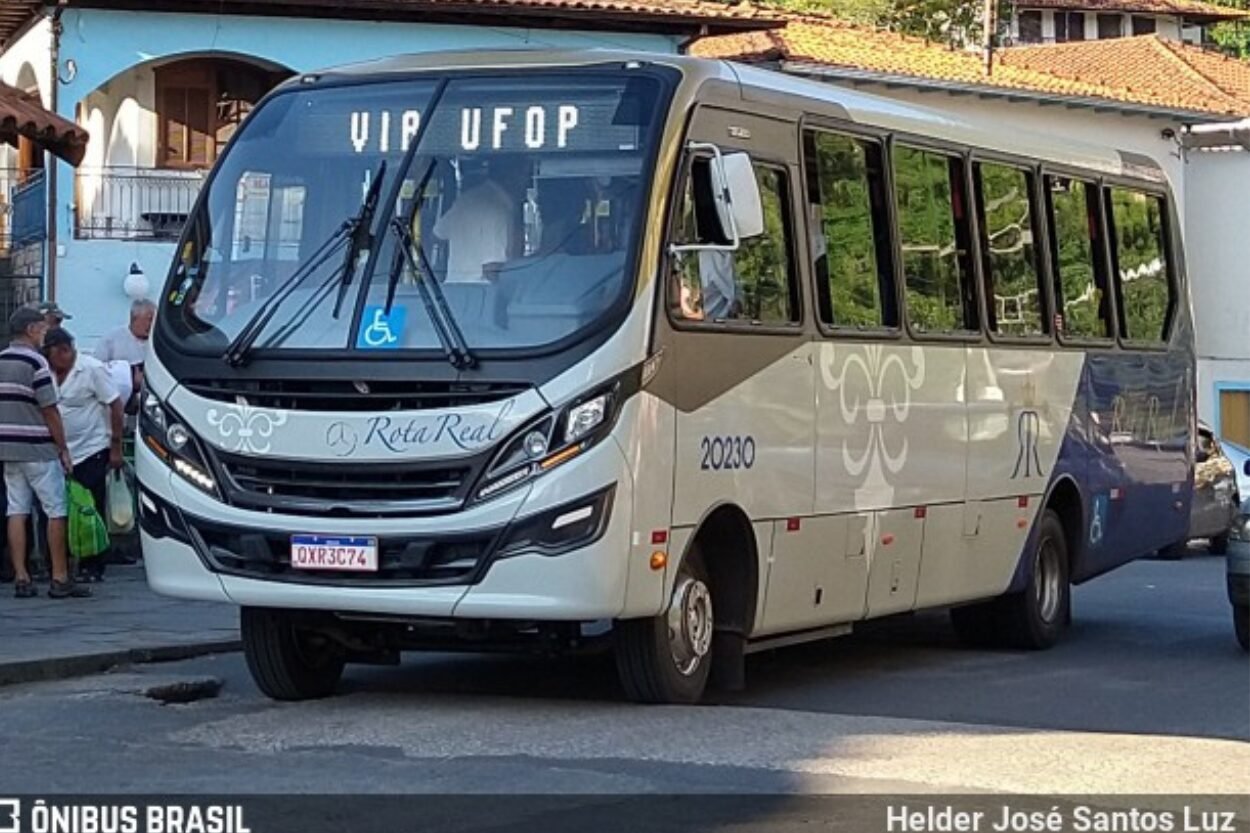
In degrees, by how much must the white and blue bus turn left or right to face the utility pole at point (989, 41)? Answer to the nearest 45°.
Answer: approximately 135° to its right

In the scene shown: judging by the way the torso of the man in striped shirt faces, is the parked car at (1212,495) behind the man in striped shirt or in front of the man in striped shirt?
in front

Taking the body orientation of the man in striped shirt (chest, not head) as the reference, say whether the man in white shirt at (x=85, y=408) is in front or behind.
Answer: in front

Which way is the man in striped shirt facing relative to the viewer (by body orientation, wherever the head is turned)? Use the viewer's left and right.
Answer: facing away from the viewer and to the right of the viewer

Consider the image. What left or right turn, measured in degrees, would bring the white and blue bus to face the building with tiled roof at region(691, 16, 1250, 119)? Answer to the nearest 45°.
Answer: approximately 135° to its right

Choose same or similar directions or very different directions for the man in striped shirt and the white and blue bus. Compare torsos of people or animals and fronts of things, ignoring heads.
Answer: very different directions

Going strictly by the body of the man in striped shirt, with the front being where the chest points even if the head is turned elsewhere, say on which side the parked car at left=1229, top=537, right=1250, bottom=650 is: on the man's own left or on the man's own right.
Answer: on the man's own right

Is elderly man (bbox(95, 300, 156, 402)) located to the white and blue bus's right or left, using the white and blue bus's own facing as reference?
on its right

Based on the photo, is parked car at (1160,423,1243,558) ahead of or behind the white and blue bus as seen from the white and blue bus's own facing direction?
behind

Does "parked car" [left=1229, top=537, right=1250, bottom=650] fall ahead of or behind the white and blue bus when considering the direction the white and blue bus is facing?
behind
